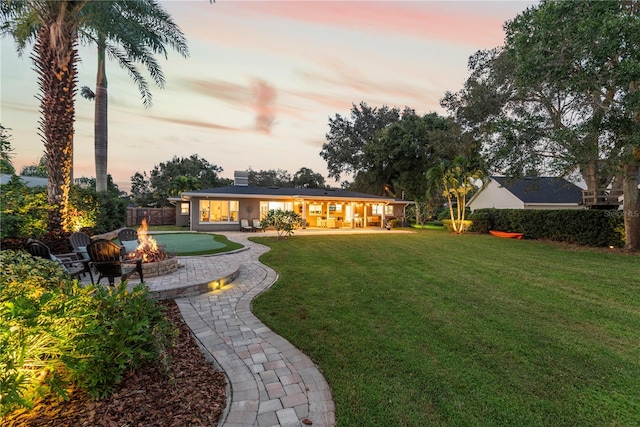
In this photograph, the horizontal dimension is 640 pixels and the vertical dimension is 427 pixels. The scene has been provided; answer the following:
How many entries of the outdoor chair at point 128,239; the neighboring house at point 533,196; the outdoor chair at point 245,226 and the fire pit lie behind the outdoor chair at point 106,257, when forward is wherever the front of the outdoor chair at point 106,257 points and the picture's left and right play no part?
0

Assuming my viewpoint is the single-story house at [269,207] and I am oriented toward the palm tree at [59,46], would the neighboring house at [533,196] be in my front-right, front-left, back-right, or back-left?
back-left

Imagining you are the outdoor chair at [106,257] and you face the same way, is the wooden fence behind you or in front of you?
in front

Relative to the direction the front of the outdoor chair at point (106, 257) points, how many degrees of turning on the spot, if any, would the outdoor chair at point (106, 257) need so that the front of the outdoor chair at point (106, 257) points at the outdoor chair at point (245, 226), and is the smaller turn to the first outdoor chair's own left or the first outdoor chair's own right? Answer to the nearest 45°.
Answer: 0° — it already faces it

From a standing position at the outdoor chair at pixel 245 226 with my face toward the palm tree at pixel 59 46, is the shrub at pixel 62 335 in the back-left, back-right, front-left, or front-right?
front-left

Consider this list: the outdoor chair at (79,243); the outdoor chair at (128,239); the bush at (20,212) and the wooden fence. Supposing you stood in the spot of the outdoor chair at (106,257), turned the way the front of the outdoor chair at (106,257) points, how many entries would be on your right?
0

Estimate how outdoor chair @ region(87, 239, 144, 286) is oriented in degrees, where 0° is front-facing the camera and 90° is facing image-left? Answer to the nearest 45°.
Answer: approximately 225°

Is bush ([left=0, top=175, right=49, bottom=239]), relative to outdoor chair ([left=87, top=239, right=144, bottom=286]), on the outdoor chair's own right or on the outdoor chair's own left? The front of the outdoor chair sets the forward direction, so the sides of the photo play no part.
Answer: on the outdoor chair's own left

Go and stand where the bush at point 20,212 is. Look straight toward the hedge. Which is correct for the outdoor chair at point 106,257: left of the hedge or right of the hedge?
right
